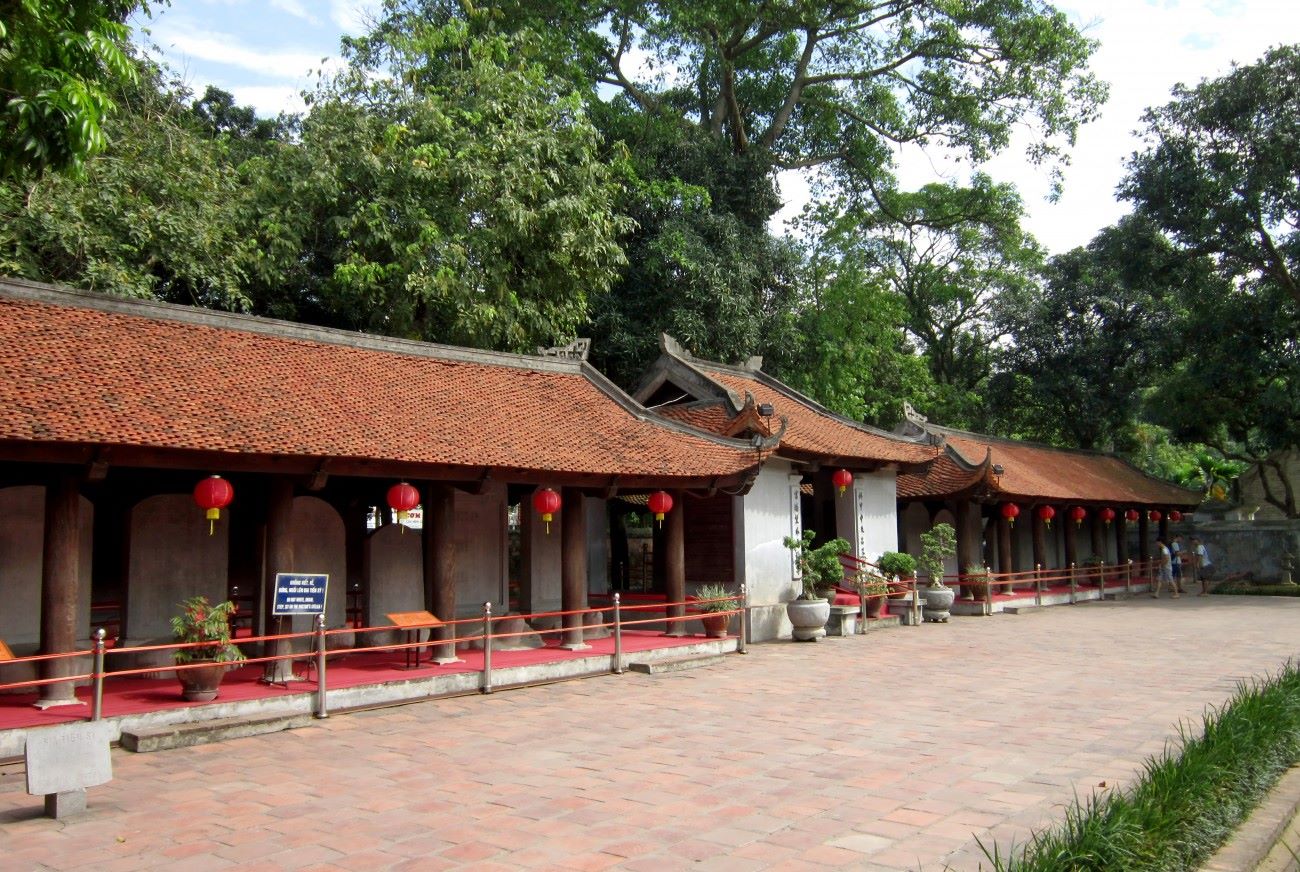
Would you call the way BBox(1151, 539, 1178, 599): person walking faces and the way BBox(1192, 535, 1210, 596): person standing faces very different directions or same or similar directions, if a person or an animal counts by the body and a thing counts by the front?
same or similar directions

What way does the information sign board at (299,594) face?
toward the camera
